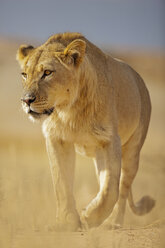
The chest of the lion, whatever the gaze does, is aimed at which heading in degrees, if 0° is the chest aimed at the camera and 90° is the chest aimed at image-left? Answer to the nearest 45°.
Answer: approximately 45°
